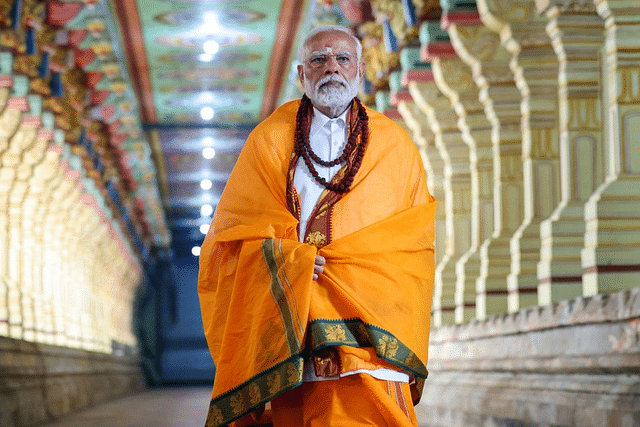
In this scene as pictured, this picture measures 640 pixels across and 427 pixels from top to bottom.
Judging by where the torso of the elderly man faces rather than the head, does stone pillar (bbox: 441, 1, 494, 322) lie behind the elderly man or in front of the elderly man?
behind

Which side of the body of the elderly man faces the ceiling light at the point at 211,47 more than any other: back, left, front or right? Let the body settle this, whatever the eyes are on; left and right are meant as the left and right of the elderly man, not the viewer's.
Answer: back

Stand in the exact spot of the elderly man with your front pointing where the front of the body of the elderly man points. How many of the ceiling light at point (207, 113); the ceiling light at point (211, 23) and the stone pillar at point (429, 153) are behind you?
3

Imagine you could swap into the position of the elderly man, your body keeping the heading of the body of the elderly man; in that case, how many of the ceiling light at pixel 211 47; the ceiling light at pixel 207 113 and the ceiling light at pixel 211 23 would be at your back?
3

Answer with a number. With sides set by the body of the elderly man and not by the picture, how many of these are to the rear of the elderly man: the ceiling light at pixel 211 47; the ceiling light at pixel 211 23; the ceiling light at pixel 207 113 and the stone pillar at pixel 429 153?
4

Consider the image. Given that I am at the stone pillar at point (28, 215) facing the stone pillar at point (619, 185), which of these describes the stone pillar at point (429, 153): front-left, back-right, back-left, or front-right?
front-left

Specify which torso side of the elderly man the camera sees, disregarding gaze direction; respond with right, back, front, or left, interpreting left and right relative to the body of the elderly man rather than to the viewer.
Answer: front

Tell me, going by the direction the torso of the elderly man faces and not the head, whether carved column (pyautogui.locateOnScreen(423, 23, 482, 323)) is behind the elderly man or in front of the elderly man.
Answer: behind

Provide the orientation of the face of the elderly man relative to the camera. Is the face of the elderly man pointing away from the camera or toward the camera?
toward the camera

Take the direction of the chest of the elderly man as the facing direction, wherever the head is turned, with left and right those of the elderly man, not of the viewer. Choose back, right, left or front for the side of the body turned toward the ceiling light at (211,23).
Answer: back
